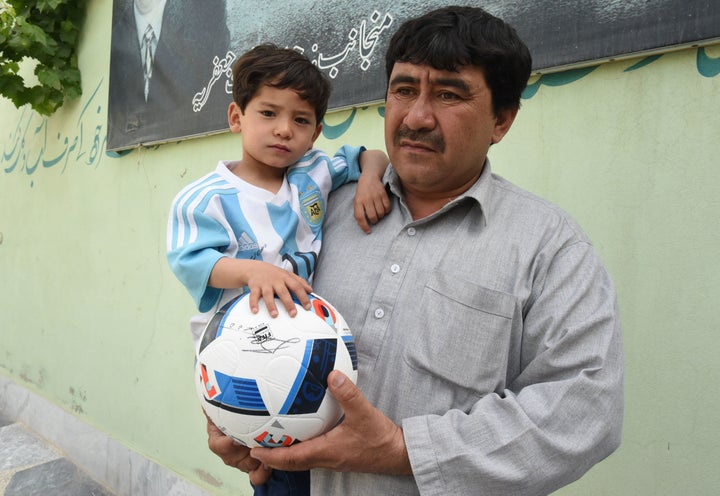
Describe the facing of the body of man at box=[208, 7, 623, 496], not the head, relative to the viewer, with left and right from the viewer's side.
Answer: facing the viewer and to the left of the viewer

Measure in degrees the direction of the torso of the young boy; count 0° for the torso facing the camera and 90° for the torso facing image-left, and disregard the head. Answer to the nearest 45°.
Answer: approximately 315°

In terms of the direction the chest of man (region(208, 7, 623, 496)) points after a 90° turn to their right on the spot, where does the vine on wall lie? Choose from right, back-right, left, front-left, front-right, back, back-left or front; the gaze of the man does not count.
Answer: front

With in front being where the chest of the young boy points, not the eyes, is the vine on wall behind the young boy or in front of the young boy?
behind

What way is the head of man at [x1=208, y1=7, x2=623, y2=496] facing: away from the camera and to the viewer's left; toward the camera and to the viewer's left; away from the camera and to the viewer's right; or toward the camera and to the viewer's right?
toward the camera and to the viewer's left
